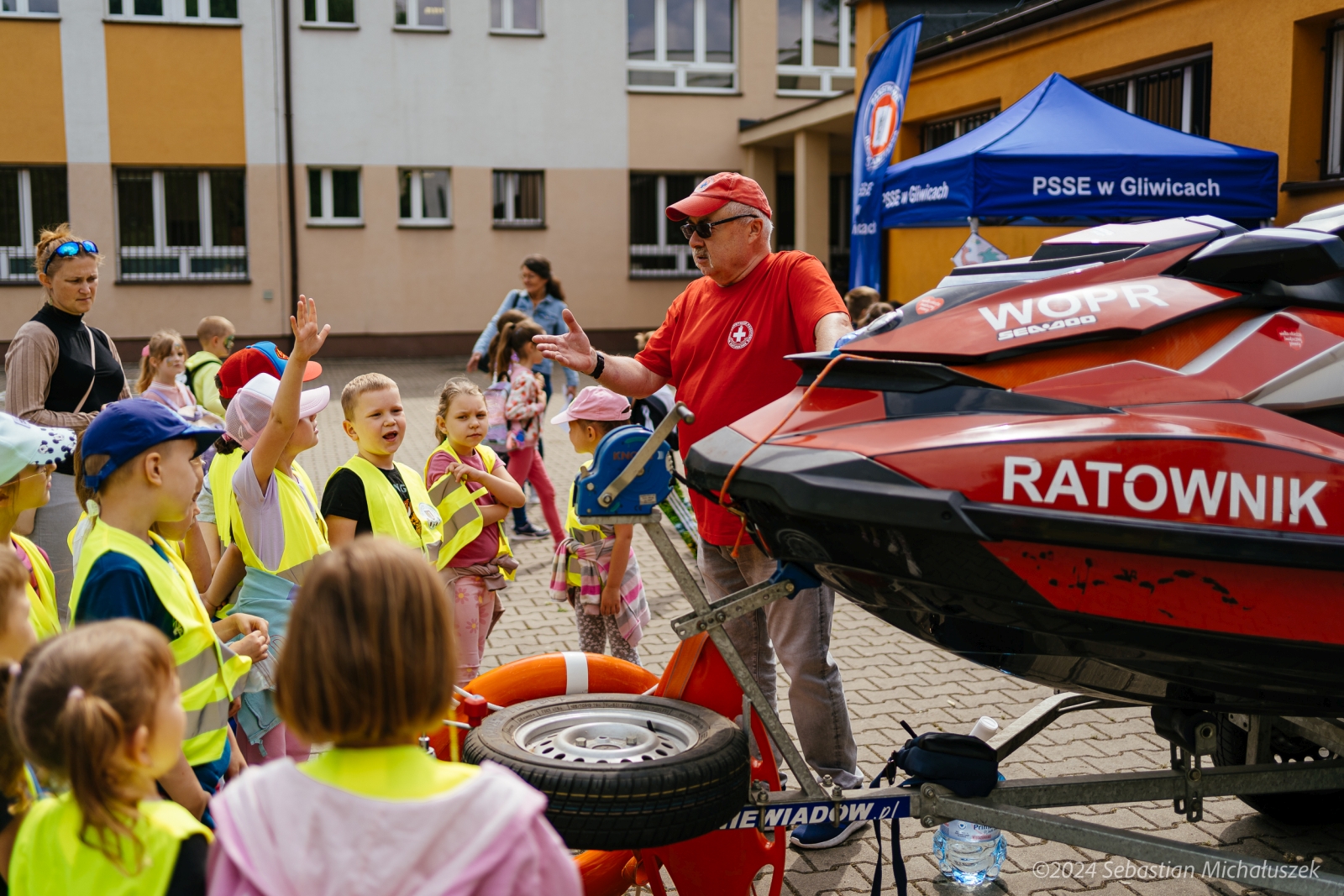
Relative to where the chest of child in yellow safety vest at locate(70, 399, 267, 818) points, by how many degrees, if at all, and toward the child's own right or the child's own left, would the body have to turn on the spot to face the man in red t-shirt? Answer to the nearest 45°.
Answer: approximately 45° to the child's own left

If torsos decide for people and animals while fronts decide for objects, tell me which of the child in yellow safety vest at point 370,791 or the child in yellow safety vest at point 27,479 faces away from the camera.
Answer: the child in yellow safety vest at point 370,791

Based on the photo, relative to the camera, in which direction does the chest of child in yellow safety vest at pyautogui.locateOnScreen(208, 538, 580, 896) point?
away from the camera

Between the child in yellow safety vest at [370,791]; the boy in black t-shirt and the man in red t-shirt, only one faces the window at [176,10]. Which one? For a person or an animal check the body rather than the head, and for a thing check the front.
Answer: the child in yellow safety vest

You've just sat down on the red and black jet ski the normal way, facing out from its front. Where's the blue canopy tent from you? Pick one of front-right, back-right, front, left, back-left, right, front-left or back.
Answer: right

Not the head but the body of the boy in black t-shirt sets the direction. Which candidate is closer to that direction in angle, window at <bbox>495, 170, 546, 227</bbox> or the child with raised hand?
the child with raised hand

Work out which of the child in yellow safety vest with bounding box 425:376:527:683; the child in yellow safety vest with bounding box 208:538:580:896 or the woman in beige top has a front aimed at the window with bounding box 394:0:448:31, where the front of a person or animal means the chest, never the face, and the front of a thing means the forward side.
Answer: the child in yellow safety vest with bounding box 208:538:580:896

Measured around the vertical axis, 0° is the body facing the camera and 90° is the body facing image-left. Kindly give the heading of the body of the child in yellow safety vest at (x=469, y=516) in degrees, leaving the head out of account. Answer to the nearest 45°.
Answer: approximately 315°

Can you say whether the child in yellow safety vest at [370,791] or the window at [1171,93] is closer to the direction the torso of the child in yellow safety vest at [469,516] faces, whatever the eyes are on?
the child in yellow safety vest

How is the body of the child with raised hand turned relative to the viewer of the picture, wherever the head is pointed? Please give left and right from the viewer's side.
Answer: facing to the right of the viewer

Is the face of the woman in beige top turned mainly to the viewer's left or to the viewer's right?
to the viewer's right

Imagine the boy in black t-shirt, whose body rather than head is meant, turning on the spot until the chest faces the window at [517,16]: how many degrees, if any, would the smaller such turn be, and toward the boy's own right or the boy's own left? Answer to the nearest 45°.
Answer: approximately 135° to the boy's own left

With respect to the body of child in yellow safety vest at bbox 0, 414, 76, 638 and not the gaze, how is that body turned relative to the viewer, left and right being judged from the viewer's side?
facing to the right of the viewer

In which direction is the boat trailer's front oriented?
to the viewer's left

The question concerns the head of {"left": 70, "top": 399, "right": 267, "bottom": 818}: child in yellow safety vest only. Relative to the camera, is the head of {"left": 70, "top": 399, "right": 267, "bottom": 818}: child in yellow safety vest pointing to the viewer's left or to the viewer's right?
to the viewer's right
